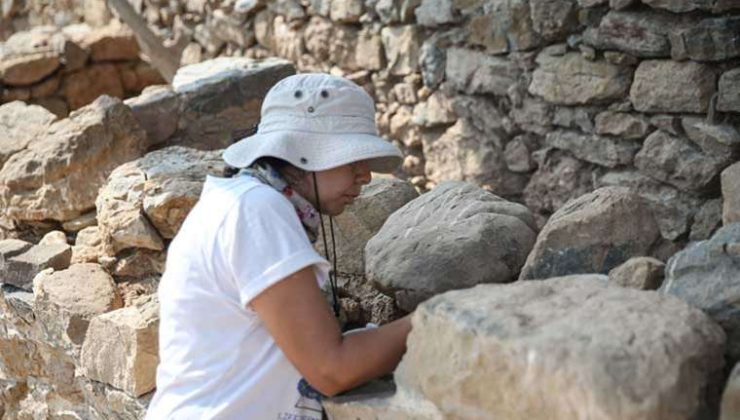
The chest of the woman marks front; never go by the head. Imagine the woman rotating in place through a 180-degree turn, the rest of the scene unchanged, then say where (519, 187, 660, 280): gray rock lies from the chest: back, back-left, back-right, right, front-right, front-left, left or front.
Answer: back

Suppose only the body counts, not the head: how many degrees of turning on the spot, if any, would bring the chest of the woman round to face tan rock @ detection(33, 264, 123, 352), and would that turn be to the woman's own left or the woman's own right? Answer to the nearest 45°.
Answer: approximately 135° to the woman's own left

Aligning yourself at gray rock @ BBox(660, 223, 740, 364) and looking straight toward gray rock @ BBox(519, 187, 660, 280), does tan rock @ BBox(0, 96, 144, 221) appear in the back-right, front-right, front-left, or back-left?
front-left

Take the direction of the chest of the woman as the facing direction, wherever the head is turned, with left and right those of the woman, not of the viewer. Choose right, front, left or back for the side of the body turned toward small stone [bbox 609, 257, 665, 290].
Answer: front

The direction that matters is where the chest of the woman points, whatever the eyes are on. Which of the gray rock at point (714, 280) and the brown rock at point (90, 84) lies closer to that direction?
the gray rock

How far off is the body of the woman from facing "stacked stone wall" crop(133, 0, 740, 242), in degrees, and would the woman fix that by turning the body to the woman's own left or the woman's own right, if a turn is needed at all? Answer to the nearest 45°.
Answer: approximately 45° to the woman's own left

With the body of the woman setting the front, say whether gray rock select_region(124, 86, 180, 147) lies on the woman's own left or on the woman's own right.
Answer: on the woman's own left

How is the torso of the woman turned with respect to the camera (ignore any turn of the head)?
to the viewer's right

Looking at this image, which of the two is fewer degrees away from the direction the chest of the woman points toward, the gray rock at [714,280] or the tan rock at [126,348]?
the gray rock

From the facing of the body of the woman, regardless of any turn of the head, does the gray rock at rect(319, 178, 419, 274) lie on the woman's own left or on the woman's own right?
on the woman's own left

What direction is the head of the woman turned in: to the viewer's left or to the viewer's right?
to the viewer's right

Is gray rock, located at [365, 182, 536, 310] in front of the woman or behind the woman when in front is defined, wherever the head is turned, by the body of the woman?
in front

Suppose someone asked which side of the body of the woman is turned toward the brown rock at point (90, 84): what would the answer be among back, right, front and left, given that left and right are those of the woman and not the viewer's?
left

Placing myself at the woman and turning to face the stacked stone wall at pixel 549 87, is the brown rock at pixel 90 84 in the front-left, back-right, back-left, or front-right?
front-left

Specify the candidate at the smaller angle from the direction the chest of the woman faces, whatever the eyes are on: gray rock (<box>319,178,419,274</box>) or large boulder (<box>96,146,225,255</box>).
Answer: the gray rock
